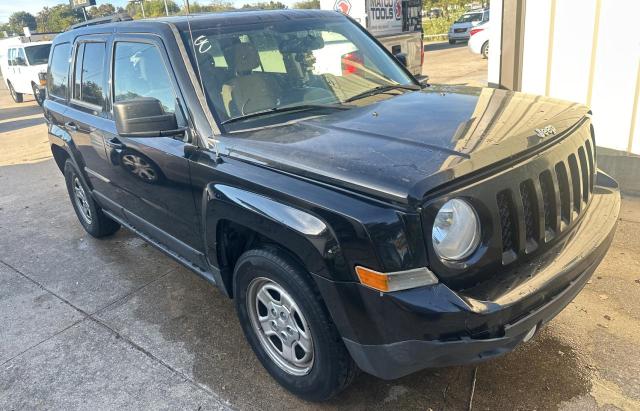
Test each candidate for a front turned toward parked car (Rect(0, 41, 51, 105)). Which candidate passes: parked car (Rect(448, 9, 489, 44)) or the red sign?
parked car (Rect(448, 9, 489, 44))

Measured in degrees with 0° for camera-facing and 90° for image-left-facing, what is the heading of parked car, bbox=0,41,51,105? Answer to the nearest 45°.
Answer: approximately 315°

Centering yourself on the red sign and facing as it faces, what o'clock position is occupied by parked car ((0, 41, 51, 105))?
The parked car is roughly at 4 o'clock from the red sign.

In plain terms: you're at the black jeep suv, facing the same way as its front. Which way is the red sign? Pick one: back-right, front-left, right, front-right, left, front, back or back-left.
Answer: back-left

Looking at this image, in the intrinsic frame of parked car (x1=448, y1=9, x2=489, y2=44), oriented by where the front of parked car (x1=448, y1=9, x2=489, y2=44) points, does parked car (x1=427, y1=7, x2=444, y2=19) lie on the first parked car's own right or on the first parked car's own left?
on the first parked car's own right

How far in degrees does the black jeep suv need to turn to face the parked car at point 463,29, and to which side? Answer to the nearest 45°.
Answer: approximately 135° to its left

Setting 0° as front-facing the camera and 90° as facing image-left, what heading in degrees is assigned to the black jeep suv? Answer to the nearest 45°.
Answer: approximately 315°
